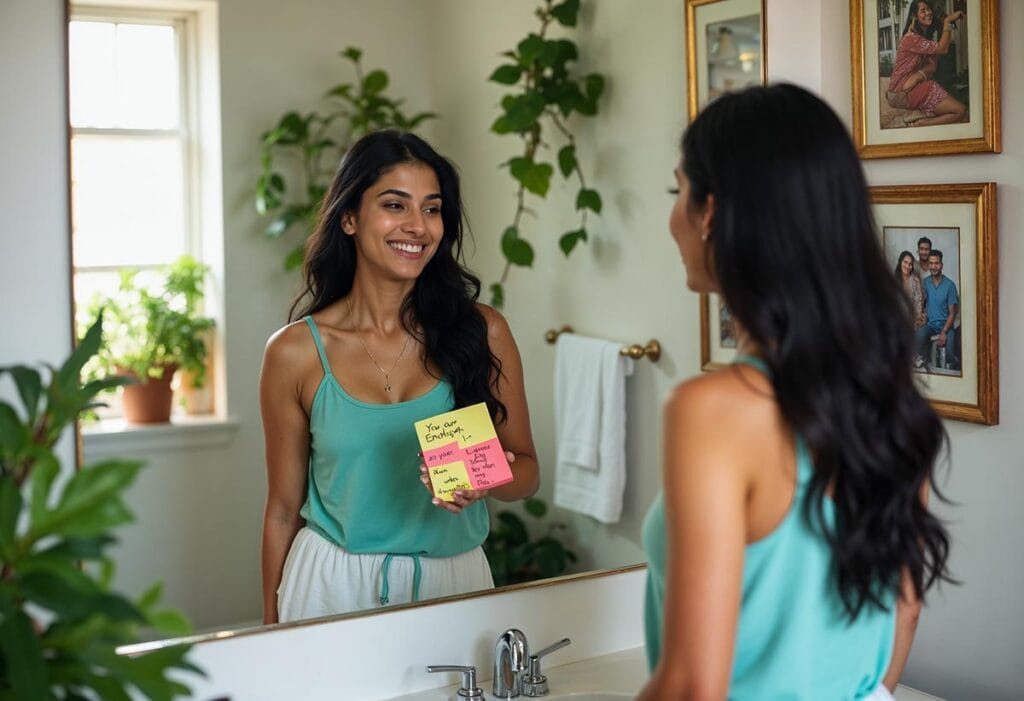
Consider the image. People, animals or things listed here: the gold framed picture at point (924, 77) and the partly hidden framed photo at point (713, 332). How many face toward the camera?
2

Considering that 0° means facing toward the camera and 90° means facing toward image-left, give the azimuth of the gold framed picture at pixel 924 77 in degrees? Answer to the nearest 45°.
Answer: approximately 0°

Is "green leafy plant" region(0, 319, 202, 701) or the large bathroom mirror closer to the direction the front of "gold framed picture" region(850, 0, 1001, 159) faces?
the green leafy plant

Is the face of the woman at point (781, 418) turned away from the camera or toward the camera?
away from the camera

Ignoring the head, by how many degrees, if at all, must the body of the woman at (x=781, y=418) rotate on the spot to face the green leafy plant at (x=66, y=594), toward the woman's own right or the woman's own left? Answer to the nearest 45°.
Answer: approximately 90° to the woman's own left

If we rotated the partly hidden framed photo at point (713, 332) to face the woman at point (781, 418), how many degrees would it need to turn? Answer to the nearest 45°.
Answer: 0° — it already faces them

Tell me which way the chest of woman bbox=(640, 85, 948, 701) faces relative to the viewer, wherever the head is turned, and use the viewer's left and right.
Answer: facing away from the viewer and to the left of the viewer
